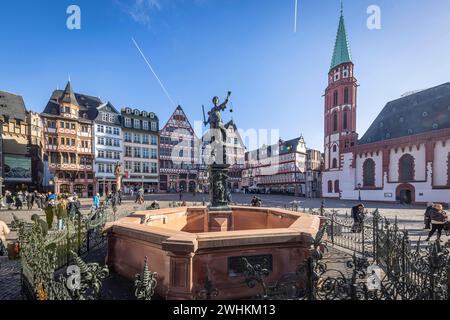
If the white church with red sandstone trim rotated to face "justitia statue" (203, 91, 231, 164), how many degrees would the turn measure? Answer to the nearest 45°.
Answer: approximately 45° to its left

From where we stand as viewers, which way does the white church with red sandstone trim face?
facing the viewer and to the left of the viewer

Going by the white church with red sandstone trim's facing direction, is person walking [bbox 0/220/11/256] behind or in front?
in front

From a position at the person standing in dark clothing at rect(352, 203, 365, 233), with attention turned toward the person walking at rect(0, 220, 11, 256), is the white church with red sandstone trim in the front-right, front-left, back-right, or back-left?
back-right

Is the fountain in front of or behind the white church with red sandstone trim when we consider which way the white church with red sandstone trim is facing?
in front
